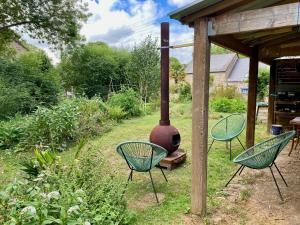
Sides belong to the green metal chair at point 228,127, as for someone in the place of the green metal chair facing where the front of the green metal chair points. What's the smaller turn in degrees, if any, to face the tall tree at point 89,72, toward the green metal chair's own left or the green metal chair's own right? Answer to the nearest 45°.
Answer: approximately 90° to the green metal chair's own right

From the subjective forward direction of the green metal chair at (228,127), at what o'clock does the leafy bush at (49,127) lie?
The leafy bush is roughly at 1 o'clock from the green metal chair.

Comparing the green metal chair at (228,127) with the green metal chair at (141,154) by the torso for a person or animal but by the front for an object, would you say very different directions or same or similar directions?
very different directions

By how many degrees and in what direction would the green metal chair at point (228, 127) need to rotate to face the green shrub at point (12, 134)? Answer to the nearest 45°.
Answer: approximately 45° to its right

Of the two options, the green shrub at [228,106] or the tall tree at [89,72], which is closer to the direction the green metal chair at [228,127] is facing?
the tall tree

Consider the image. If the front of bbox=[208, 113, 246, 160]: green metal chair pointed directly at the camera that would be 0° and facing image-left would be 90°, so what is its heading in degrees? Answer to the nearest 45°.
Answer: approximately 45°

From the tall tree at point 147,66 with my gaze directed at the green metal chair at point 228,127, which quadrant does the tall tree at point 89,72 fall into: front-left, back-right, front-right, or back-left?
back-right

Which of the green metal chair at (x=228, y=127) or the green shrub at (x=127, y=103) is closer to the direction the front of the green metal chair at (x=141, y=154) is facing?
the green metal chair

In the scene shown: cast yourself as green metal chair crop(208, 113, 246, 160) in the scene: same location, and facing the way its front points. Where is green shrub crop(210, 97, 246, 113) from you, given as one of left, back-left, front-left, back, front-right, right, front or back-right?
back-right
